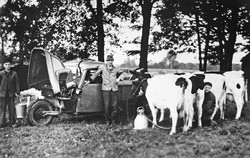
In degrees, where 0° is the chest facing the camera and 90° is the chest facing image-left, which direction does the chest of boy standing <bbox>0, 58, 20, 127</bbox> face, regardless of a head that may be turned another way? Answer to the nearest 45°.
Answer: approximately 0°

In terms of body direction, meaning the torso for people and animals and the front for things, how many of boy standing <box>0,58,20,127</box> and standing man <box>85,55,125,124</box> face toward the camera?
2

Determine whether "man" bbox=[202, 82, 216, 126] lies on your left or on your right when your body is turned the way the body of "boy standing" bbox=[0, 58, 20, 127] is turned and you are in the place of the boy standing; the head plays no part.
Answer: on your left

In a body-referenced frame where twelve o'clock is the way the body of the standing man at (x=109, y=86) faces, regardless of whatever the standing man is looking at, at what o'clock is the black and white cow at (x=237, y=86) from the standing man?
The black and white cow is roughly at 9 o'clock from the standing man.

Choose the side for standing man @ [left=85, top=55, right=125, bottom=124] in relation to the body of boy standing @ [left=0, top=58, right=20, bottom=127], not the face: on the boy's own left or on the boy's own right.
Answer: on the boy's own left

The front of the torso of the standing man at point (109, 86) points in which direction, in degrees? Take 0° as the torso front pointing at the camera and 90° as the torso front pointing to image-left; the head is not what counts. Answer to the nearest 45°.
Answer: approximately 0°

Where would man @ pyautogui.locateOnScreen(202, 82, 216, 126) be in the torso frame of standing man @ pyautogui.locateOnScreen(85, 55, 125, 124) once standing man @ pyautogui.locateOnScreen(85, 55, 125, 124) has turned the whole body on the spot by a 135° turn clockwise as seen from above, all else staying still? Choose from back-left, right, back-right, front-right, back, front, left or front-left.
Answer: back-right
